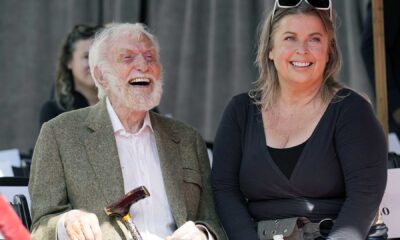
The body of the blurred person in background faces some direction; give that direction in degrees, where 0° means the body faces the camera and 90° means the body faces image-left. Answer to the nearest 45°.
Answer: approximately 315°

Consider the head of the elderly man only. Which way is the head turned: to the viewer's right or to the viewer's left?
to the viewer's right
